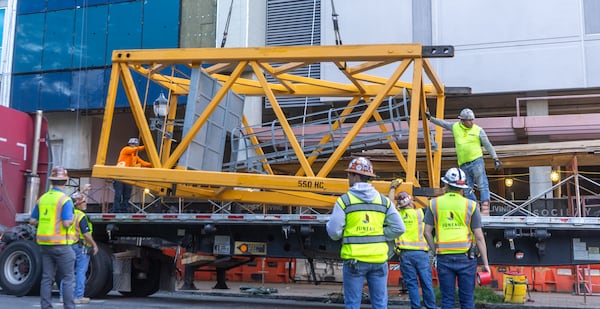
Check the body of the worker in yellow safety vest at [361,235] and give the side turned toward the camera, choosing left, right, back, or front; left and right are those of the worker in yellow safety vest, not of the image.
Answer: back

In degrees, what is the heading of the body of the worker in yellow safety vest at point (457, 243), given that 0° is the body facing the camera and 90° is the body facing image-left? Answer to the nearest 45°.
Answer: approximately 180°

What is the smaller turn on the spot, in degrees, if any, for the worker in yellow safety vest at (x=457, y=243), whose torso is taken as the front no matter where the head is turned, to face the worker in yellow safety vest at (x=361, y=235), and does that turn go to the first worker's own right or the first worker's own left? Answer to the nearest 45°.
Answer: approximately 135° to the first worker's own left

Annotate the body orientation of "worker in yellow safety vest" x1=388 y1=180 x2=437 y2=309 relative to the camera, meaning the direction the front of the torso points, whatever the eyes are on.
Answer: away from the camera

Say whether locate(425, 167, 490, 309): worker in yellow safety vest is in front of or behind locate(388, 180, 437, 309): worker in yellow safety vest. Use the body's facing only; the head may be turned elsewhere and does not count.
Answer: behind

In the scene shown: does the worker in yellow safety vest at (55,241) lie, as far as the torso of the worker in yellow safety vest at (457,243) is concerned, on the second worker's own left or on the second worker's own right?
on the second worker's own left
